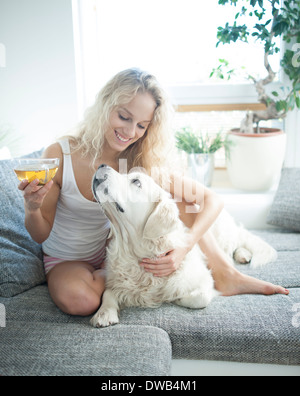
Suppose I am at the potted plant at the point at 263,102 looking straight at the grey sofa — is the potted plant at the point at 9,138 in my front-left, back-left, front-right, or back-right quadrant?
front-right

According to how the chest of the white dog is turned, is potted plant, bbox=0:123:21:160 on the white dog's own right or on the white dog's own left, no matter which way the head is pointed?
on the white dog's own right

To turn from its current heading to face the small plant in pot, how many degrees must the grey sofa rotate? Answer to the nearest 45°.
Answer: approximately 180°

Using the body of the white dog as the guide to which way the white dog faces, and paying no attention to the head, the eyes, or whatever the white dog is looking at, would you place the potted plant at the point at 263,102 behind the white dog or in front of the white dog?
behind

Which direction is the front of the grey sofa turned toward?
toward the camera

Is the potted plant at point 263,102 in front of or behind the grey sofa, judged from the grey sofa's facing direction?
behind

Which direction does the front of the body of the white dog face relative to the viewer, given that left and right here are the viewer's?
facing the viewer and to the left of the viewer

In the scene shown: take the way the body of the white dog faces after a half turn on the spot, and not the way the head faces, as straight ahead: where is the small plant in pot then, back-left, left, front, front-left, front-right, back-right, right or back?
front-left
